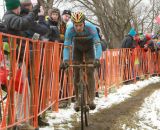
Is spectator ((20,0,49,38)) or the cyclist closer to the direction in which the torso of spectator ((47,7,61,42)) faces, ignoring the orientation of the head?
the cyclist

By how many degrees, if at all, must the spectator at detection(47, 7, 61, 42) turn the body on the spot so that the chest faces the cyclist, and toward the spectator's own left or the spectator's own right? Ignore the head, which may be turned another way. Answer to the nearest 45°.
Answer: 0° — they already face them

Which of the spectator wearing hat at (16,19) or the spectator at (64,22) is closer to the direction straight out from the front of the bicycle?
the spectator wearing hat

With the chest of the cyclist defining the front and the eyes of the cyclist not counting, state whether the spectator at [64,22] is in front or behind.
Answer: behind

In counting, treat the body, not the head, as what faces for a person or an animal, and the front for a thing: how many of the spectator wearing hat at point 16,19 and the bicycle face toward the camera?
1

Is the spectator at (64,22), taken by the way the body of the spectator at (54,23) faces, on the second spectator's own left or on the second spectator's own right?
on the second spectator's own left
